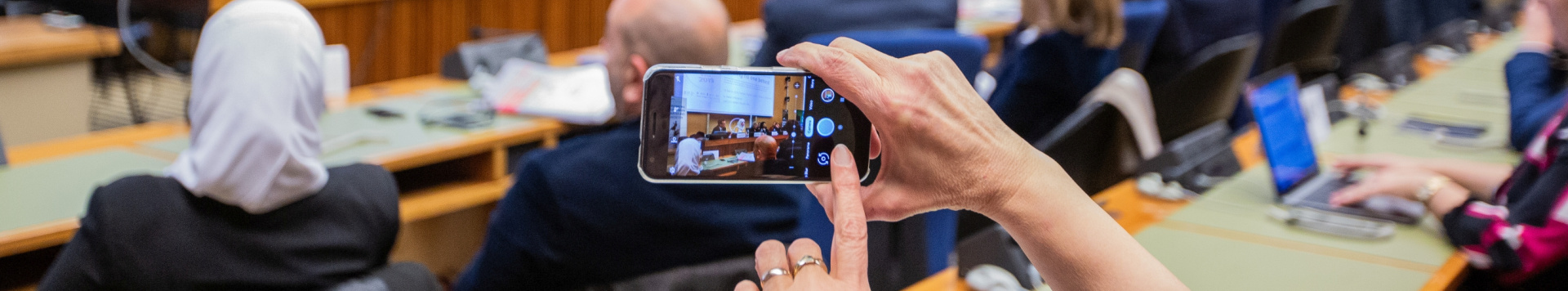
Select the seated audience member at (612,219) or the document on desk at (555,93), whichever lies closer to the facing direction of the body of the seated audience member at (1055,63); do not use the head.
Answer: the document on desk

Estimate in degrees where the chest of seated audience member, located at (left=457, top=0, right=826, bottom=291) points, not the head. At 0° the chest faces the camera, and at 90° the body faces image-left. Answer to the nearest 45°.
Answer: approximately 135°

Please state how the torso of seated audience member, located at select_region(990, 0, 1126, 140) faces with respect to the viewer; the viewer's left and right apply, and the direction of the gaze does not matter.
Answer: facing away from the viewer and to the left of the viewer

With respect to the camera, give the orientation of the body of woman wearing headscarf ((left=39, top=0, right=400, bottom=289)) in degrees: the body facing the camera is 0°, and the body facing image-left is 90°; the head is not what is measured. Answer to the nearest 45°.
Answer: approximately 180°

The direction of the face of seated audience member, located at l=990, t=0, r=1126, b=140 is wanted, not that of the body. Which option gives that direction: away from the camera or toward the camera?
away from the camera

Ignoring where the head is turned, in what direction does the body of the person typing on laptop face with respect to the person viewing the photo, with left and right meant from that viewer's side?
facing to the left of the viewer

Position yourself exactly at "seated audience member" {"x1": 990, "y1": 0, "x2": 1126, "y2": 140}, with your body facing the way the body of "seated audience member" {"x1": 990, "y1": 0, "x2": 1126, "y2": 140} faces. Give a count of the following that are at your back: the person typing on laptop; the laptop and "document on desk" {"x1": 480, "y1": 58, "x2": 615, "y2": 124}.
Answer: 2

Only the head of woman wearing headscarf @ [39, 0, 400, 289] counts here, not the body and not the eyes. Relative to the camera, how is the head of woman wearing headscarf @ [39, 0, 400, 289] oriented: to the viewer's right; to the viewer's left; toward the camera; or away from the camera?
away from the camera

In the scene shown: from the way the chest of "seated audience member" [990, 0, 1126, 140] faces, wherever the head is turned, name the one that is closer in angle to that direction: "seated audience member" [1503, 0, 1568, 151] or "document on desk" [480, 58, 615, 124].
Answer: the document on desk

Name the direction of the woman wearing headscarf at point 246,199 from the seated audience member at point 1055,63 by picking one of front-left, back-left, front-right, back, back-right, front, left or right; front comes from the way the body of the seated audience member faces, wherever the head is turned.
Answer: left

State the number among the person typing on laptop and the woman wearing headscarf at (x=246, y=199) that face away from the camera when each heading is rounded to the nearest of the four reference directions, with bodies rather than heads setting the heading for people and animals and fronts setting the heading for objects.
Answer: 1

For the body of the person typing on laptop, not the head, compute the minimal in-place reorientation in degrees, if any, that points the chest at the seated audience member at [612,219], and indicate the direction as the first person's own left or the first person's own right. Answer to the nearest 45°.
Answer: approximately 45° to the first person's own left

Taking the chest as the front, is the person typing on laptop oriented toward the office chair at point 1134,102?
yes
